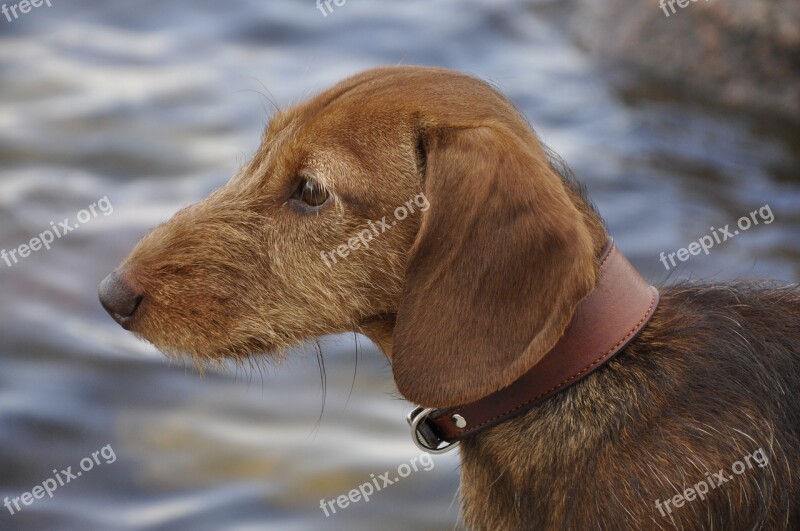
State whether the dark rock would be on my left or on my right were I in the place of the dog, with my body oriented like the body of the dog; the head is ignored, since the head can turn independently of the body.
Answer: on my right

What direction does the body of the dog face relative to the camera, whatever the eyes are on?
to the viewer's left
